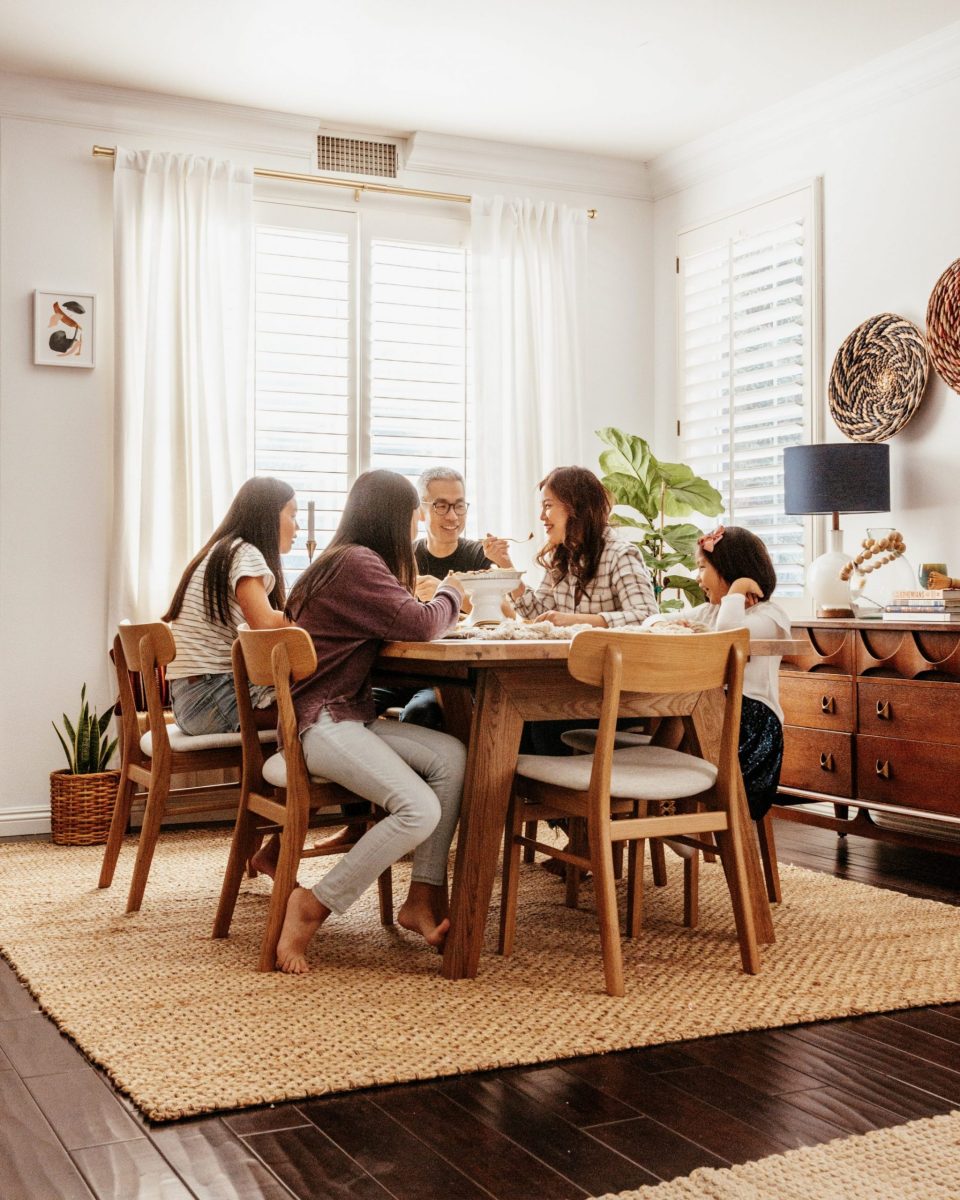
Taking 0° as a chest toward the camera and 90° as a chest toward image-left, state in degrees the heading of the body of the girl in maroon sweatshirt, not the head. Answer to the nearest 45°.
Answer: approximately 270°

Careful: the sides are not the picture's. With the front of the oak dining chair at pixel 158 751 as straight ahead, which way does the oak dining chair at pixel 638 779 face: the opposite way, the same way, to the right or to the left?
to the left

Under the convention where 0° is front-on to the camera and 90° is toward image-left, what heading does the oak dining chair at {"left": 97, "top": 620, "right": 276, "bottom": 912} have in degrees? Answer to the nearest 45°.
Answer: approximately 225°

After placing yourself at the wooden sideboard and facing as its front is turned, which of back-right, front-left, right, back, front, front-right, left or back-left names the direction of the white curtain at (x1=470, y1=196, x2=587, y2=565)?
right

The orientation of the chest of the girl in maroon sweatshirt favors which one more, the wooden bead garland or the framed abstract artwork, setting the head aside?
the wooden bead garland

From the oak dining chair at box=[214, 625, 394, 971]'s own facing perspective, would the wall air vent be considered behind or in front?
in front

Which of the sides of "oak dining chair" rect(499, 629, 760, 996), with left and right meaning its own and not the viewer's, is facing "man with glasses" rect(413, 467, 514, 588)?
front

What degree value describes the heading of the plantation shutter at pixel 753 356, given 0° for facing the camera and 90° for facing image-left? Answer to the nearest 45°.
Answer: approximately 45°

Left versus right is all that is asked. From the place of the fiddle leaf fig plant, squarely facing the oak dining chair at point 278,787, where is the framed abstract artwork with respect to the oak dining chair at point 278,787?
right

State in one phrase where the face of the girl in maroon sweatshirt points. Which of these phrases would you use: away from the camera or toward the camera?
away from the camera

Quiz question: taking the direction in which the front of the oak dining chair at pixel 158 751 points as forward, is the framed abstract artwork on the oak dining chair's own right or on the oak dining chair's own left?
on the oak dining chair's own left

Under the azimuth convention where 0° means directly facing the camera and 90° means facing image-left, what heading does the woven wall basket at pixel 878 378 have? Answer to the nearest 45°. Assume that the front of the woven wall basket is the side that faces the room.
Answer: approximately 45°
